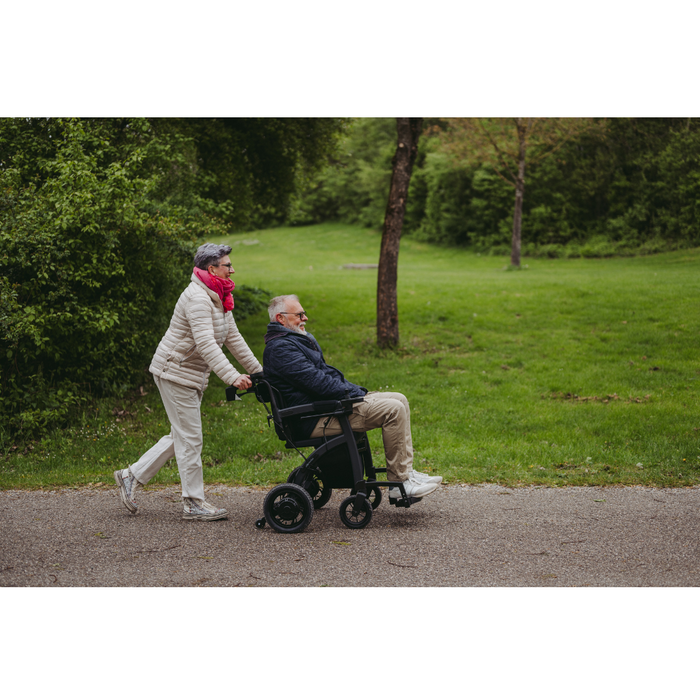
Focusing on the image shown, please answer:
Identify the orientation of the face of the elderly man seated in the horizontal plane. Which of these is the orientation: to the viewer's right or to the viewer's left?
to the viewer's right

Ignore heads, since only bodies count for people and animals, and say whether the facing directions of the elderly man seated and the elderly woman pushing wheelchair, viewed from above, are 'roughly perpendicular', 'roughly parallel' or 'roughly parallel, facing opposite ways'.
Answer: roughly parallel

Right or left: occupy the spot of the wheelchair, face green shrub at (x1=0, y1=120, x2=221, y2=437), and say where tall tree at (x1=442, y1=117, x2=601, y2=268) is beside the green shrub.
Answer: right

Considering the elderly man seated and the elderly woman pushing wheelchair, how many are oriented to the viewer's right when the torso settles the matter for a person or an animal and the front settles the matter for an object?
2

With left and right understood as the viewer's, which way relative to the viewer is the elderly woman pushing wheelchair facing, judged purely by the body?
facing to the right of the viewer

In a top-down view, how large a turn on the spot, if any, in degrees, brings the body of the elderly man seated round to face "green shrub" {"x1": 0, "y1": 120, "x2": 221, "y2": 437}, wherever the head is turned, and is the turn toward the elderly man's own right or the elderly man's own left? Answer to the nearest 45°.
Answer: approximately 135° to the elderly man's own left

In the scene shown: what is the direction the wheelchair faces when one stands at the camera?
facing to the right of the viewer

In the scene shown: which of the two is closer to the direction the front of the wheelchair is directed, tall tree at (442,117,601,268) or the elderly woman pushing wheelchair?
the tall tree

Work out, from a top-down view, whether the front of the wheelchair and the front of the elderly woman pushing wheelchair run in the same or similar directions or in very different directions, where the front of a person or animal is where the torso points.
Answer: same or similar directions

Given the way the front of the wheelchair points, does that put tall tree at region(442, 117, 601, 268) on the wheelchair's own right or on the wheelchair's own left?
on the wheelchair's own left

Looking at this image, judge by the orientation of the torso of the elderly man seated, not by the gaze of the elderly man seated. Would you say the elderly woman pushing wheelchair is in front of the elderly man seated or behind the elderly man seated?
behind

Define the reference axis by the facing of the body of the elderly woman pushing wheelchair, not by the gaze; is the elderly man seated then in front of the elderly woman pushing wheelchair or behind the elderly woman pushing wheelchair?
in front

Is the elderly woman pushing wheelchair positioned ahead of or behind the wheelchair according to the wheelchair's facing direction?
behind

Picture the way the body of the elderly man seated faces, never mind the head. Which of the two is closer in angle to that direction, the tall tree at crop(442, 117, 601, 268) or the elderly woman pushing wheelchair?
the tall tree

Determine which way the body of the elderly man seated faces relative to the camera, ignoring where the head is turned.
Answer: to the viewer's right
